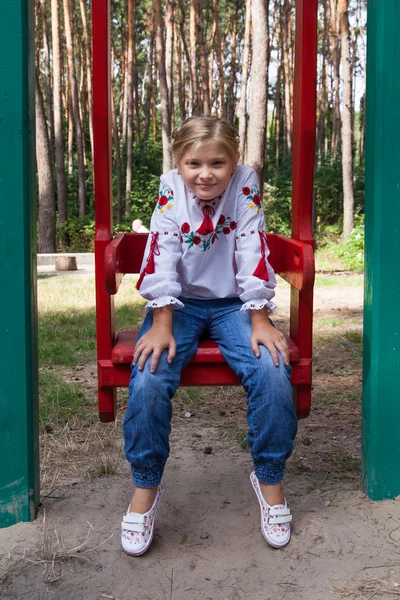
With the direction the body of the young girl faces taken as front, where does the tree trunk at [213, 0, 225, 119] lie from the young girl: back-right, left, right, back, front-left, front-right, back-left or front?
back

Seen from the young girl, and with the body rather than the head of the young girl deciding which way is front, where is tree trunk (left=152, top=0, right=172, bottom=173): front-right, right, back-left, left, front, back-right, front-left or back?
back

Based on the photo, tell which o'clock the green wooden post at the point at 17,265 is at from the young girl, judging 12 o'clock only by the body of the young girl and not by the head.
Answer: The green wooden post is roughly at 3 o'clock from the young girl.

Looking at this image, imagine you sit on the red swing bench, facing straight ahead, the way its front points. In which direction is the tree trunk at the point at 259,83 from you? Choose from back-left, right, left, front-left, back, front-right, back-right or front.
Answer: back

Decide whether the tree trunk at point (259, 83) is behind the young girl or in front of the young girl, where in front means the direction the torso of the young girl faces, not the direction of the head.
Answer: behind

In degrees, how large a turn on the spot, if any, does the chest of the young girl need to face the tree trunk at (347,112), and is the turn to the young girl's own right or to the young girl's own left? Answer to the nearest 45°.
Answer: approximately 180°

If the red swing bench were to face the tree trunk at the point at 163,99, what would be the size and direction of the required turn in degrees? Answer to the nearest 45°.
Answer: approximately 180°

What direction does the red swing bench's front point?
toward the camera

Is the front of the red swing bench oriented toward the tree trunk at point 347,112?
no

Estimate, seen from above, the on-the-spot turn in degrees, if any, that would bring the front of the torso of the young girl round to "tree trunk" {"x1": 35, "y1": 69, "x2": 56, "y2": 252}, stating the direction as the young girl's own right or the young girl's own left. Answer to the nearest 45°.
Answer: approximately 180°

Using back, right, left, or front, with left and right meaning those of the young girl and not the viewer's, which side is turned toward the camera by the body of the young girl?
front

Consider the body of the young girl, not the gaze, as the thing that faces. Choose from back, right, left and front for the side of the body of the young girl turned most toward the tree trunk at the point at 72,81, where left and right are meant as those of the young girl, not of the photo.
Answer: back

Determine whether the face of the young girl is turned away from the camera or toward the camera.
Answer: toward the camera

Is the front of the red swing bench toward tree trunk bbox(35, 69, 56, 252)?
no

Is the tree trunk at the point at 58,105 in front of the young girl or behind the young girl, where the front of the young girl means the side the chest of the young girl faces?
behind
